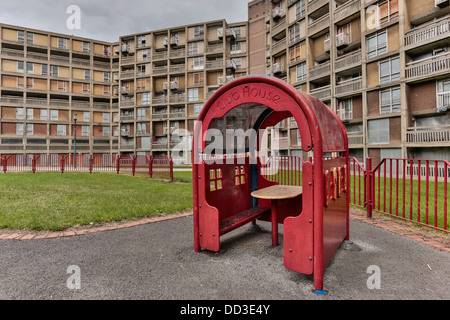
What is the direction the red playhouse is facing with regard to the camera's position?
facing the viewer and to the left of the viewer

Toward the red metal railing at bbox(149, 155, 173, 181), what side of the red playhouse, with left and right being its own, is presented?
right

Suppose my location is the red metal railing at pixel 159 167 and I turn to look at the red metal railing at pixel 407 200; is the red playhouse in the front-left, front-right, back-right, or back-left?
front-right
